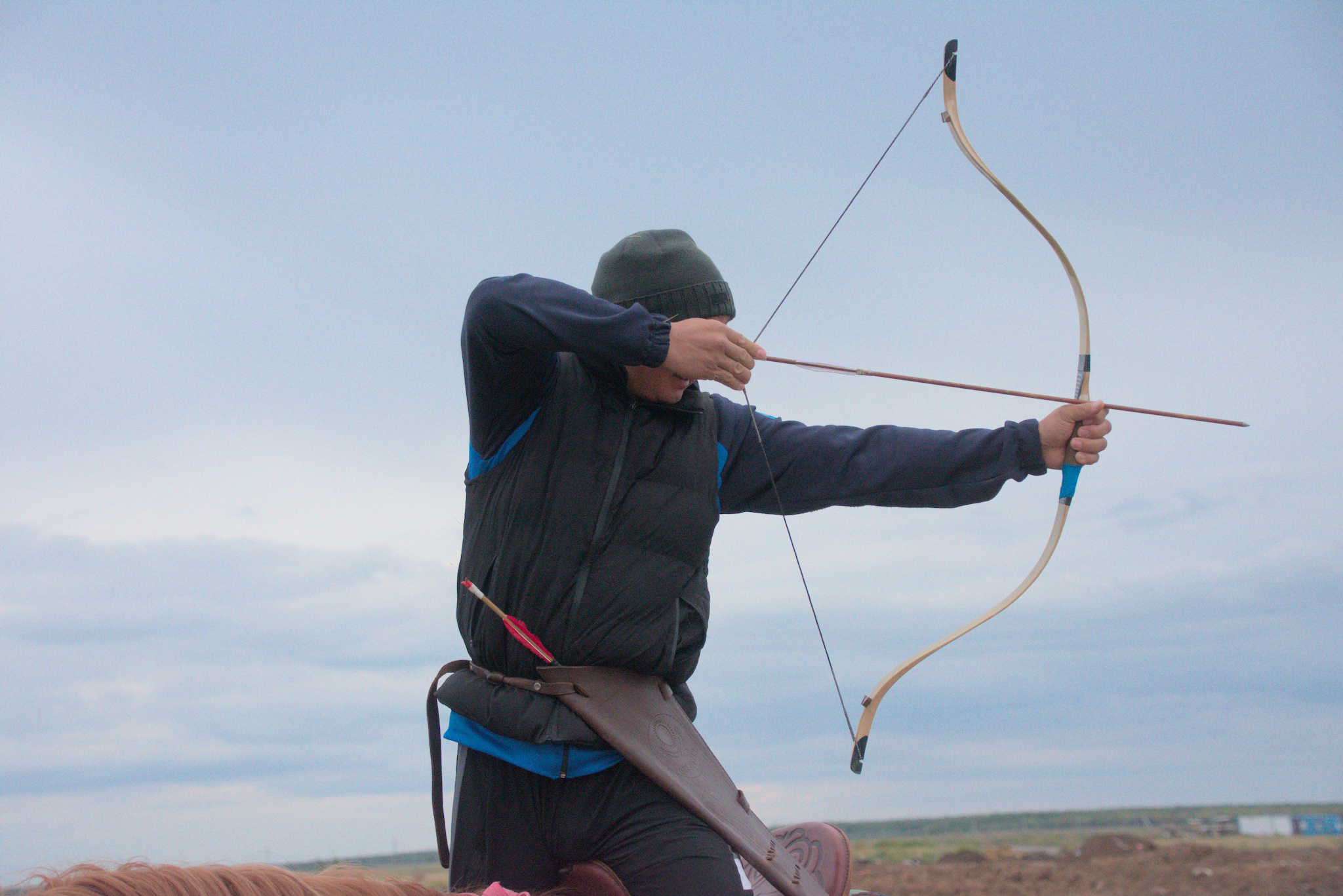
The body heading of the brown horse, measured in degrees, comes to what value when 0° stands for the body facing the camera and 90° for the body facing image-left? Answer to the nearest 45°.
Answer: approximately 90°

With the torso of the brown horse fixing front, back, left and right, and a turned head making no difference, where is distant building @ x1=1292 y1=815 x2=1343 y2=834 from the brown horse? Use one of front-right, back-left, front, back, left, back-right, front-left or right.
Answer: back-right
